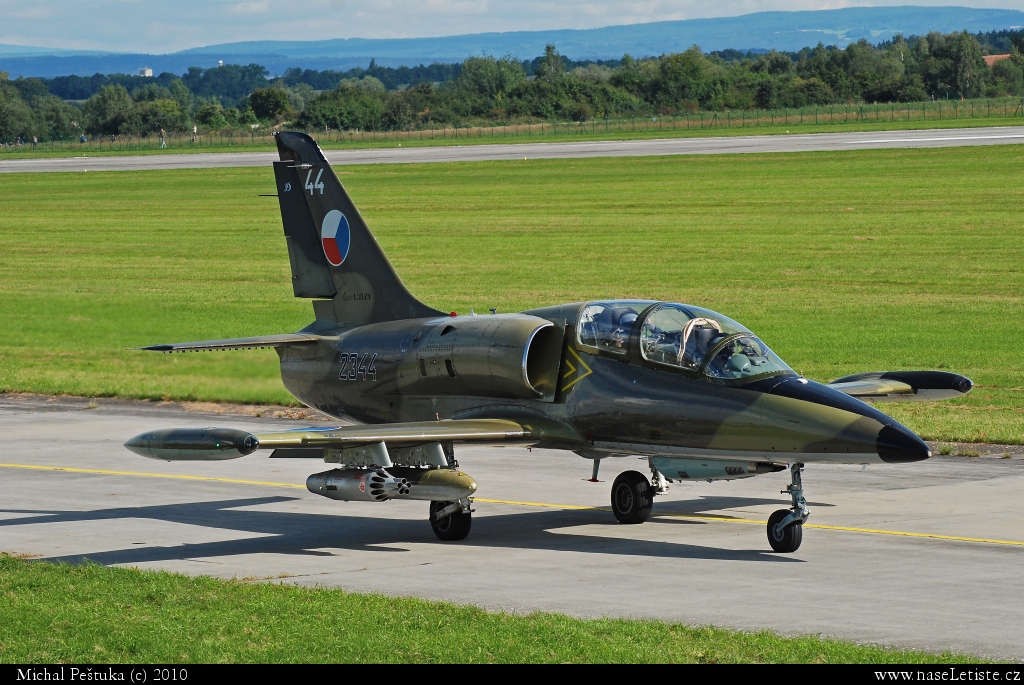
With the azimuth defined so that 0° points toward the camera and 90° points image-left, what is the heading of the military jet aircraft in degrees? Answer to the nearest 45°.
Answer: approximately 315°
